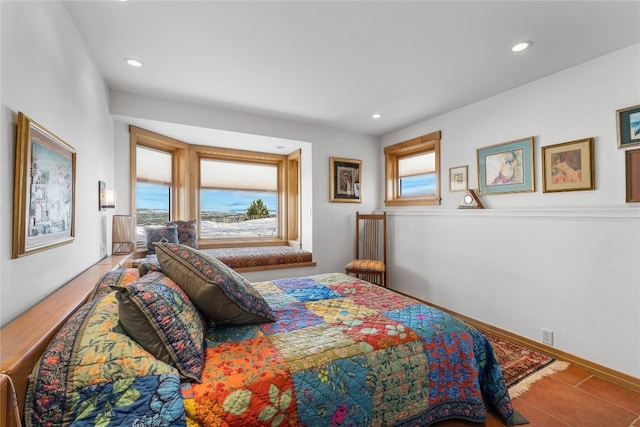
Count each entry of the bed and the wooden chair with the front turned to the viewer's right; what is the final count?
1

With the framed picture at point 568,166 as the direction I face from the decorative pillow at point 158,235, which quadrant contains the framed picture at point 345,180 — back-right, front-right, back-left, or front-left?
front-left

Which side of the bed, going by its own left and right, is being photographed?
right

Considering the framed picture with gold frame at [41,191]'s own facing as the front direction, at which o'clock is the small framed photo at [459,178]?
The small framed photo is roughly at 11 o'clock from the framed picture with gold frame.

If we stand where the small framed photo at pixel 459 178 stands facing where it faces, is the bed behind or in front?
in front

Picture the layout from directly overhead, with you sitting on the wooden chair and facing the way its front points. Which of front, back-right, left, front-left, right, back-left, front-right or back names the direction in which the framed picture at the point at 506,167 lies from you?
left

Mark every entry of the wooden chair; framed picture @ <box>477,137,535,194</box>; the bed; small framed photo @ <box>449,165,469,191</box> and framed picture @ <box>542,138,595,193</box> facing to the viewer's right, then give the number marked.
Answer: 1

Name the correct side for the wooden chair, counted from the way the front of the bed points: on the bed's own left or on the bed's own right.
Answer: on the bed's own left

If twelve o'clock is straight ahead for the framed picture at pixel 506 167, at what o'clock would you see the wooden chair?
The wooden chair is roughly at 2 o'clock from the framed picture.

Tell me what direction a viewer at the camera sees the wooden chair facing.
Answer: facing the viewer and to the left of the viewer

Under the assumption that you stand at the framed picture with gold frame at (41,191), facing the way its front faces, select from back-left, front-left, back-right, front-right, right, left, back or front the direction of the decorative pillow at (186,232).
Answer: left

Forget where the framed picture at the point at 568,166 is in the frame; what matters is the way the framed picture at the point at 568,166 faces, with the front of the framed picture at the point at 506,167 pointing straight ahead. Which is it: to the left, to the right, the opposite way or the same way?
the same way

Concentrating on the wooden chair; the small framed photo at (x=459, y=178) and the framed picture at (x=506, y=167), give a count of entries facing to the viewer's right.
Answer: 0

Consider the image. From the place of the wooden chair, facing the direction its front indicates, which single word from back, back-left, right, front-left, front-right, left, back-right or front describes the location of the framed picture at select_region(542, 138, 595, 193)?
left

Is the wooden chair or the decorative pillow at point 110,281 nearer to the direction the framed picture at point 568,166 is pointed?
the decorative pillow

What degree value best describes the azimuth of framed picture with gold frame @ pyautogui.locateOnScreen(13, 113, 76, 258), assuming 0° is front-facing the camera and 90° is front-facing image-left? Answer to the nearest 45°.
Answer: approximately 315°

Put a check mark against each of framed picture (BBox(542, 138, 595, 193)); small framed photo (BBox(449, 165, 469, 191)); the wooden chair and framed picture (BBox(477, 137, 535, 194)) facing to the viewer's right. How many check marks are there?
0

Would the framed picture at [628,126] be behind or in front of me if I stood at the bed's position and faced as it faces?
in front
